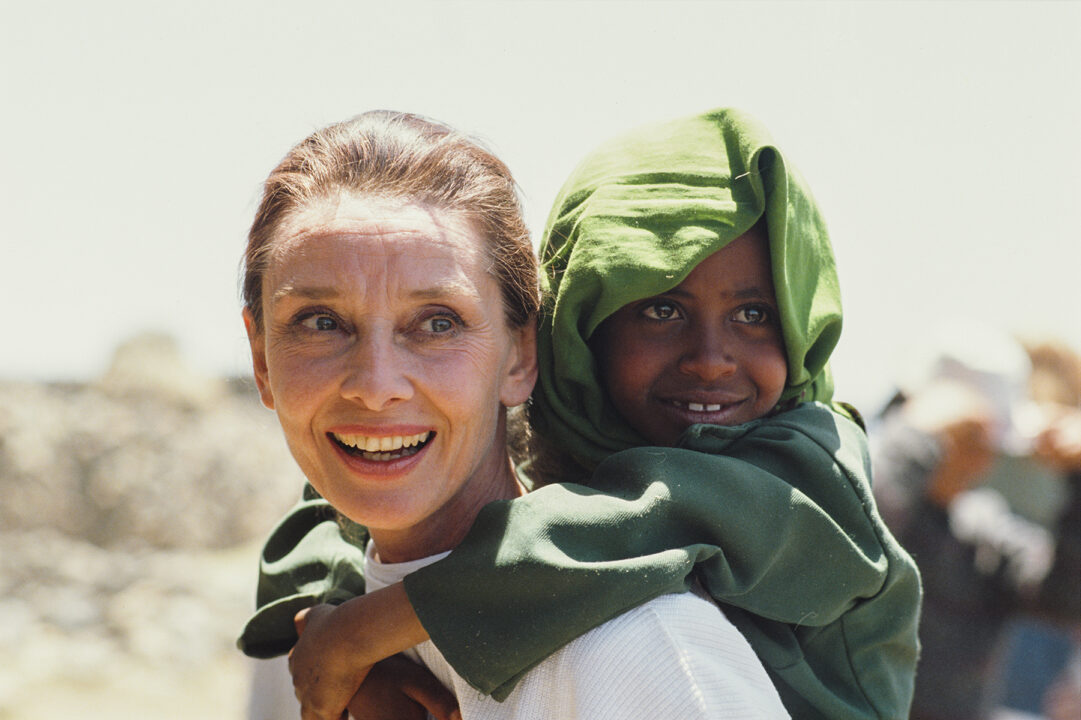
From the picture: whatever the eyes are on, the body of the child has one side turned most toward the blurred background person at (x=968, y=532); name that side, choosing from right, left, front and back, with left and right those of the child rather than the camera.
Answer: back

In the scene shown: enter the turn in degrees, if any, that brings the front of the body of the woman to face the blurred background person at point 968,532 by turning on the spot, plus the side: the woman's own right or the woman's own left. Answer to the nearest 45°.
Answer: approximately 180°

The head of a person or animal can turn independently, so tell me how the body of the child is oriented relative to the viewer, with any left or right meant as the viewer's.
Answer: facing the viewer and to the left of the viewer

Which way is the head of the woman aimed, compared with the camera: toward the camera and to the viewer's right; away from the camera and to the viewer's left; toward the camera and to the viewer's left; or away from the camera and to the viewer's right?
toward the camera and to the viewer's left
